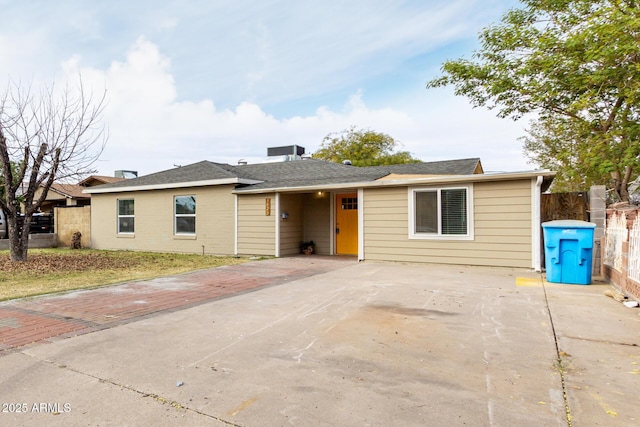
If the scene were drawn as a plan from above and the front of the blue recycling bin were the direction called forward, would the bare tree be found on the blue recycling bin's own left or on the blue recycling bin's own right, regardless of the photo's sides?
on the blue recycling bin's own right

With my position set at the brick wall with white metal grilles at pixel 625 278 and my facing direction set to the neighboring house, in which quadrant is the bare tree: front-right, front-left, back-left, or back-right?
front-left

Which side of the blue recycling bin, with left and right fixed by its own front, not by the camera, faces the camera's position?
front

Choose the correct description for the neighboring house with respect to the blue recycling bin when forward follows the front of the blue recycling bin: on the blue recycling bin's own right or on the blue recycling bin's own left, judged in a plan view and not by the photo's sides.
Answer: on the blue recycling bin's own right

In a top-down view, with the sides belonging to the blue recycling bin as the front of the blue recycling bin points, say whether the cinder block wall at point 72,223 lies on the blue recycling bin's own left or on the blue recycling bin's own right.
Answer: on the blue recycling bin's own right
